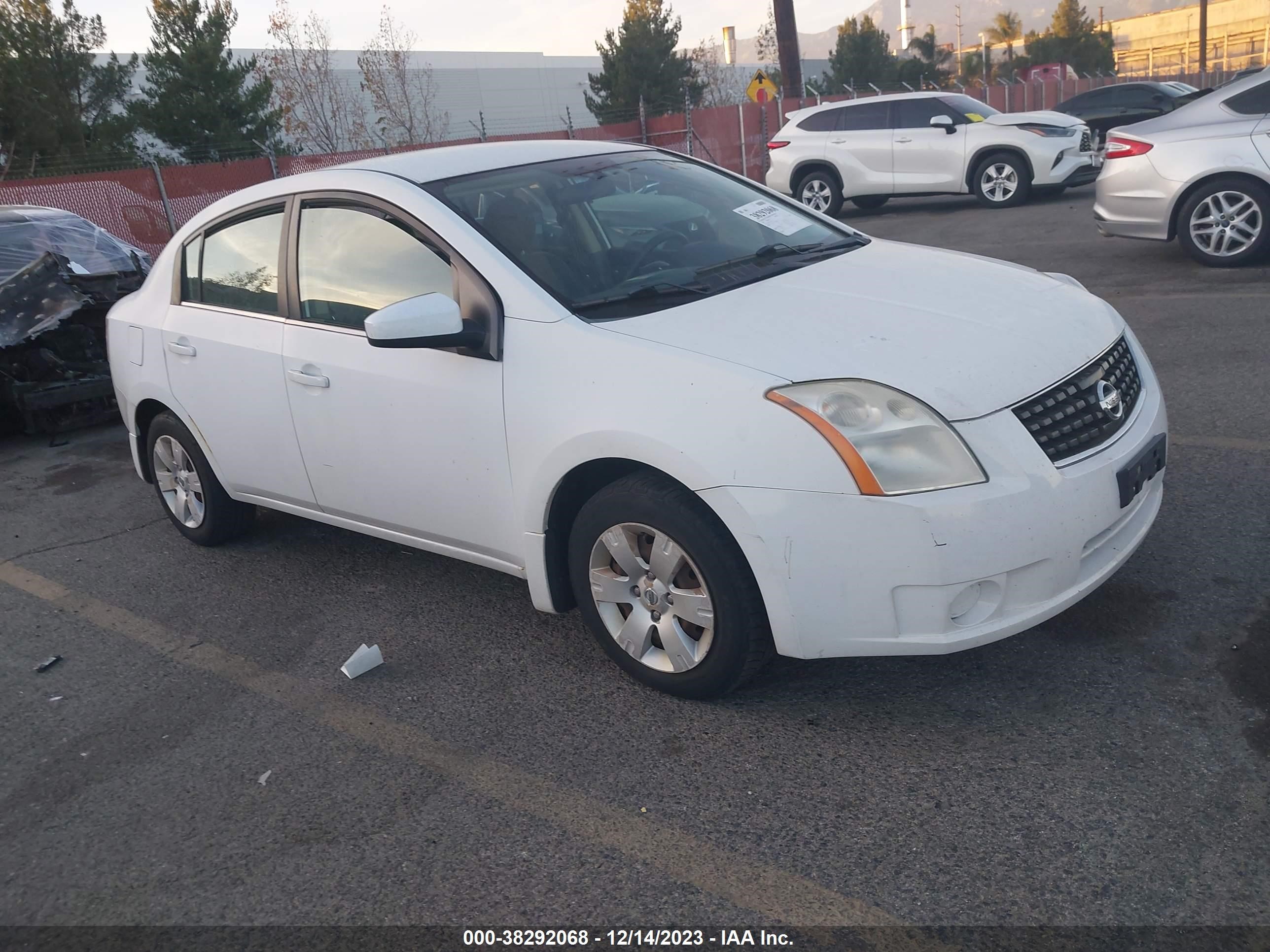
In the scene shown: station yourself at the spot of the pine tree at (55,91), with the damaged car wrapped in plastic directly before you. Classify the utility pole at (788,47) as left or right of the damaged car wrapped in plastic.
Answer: left

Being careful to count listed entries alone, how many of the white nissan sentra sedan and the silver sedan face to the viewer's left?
0

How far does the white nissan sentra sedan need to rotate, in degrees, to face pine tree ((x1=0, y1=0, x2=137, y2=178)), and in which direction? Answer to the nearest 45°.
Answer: approximately 180°

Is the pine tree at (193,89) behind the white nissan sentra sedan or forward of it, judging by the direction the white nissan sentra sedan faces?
behind

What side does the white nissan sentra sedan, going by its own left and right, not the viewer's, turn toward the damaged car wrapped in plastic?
back

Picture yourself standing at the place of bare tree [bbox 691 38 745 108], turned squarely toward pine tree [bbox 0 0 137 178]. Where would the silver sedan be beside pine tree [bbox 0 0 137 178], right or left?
left

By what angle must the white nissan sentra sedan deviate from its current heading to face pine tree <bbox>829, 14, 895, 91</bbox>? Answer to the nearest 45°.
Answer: approximately 135° to its left

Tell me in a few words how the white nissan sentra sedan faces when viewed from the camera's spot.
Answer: facing the viewer and to the right of the viewer

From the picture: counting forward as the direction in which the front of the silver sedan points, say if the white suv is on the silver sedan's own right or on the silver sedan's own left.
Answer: on the silver sedan's own left

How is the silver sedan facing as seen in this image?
to the viewer's right
